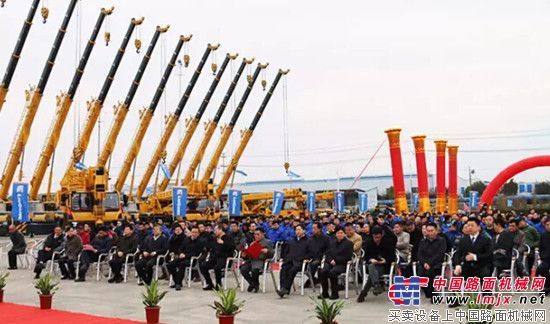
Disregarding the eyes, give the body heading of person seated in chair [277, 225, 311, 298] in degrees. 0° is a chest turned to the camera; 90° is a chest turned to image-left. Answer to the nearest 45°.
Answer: approximately 45°

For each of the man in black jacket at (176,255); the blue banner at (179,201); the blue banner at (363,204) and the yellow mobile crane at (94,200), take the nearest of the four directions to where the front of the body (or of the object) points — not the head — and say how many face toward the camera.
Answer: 4

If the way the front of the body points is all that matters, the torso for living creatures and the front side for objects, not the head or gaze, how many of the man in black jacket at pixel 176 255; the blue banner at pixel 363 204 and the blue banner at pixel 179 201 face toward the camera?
3

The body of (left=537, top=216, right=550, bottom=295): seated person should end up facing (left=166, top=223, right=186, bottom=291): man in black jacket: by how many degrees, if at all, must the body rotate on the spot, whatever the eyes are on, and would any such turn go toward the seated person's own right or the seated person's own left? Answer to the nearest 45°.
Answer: approximately 45° to the seated person's own right

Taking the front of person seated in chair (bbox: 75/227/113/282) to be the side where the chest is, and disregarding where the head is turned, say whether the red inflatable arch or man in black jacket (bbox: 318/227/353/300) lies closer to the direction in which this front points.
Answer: the man in black jacket

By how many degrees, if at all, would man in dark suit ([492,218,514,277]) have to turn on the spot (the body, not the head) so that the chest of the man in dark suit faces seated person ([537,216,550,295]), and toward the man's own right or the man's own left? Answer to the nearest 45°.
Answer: approximately 90° to the man's own left

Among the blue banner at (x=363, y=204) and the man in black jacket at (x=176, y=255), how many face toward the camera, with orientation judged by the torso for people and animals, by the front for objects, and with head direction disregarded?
2

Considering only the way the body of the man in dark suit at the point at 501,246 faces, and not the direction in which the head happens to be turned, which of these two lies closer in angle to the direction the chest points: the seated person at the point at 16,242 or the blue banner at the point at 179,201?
the seated person

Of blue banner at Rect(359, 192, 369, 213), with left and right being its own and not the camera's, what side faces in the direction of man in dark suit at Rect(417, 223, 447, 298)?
front

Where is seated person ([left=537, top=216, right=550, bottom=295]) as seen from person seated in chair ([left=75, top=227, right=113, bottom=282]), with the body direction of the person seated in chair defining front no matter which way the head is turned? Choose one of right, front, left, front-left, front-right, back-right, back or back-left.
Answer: left

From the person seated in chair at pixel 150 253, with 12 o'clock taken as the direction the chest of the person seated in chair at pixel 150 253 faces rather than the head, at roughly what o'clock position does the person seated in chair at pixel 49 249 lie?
the person seated in chair at pixel 49 249 is roughly at 3 o'clock from the person seated in chair at pixel 150 253.

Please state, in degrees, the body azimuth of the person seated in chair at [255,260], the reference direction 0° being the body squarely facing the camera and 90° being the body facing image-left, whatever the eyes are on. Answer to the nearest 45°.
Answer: approximately 45°

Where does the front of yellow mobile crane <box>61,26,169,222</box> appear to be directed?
toward the camera

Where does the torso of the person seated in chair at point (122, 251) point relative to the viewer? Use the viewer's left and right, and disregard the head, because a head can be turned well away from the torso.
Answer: facing the viewer and to the left of the viewer
